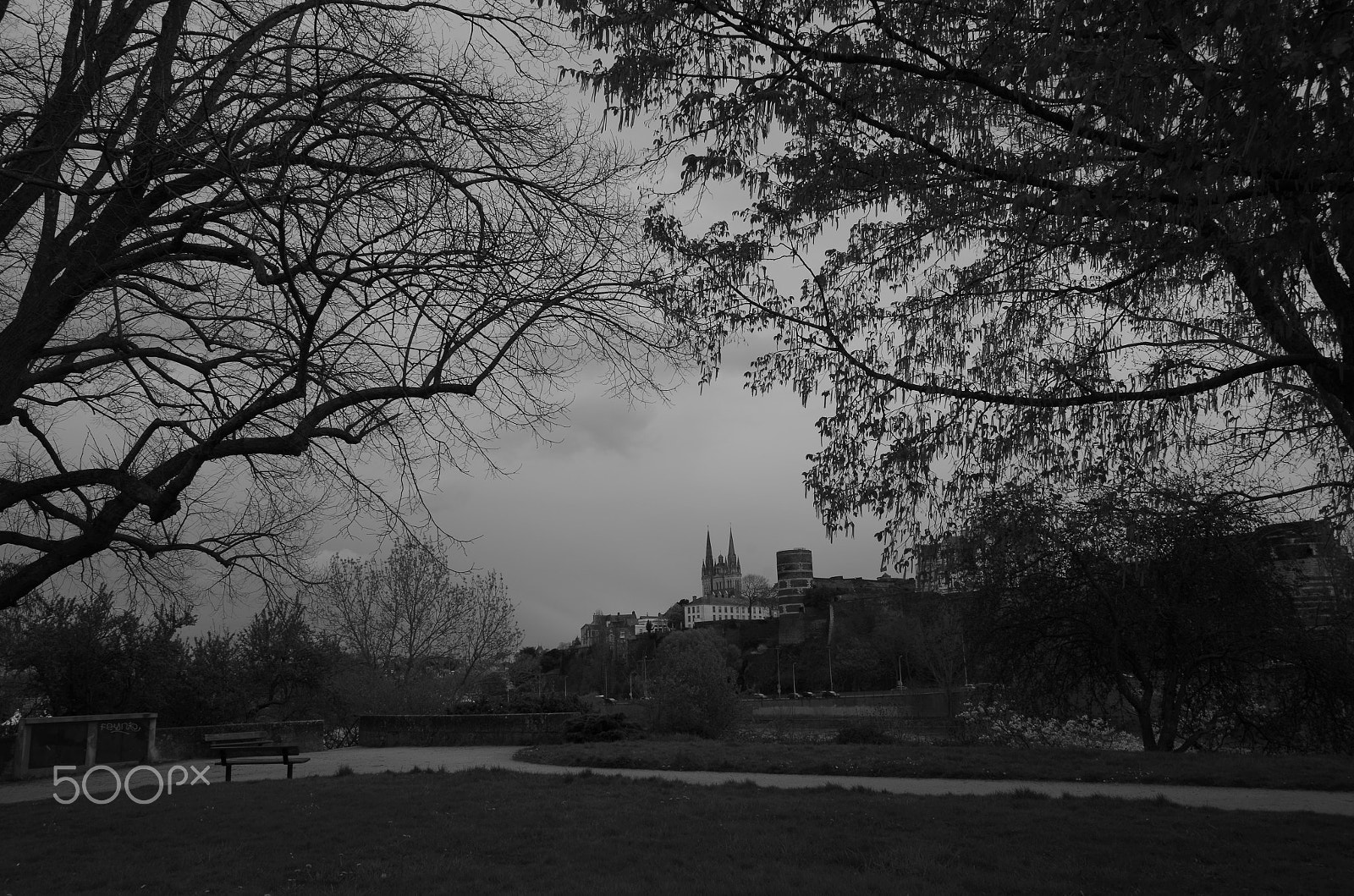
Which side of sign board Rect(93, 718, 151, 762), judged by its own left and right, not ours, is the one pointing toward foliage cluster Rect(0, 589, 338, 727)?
back

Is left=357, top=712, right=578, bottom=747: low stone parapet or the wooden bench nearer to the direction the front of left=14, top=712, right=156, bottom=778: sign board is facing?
the wooden bench

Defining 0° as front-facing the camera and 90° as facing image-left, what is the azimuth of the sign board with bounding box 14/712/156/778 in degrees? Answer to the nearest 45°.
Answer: approximately 0°

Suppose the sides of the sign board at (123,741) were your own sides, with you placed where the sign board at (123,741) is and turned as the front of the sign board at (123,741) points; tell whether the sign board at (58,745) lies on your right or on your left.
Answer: on your right

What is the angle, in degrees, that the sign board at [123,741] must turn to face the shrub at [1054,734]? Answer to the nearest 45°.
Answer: approximately 90° to its left

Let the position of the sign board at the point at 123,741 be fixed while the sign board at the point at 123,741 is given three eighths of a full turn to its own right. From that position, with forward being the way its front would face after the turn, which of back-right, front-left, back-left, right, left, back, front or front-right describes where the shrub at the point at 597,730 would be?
back-right

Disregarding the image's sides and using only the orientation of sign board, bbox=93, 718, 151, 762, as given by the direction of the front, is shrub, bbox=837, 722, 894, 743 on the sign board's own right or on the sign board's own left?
on the sign board's own left

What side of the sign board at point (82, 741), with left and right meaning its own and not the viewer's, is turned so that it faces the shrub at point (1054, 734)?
left
